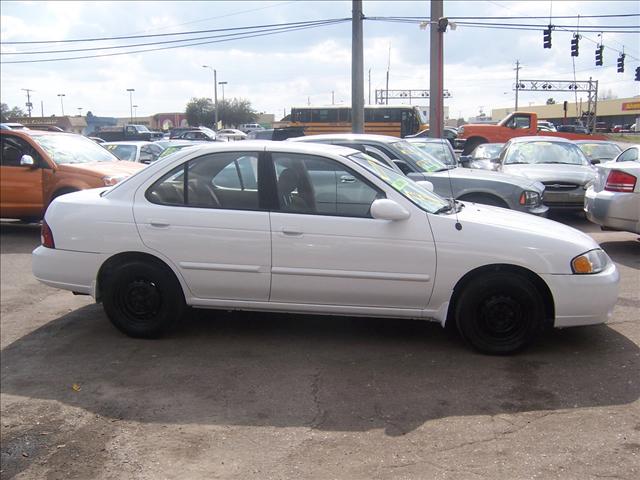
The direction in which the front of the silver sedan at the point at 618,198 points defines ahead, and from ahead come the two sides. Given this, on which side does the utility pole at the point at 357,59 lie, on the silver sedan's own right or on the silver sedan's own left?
on the silver sedan's own left

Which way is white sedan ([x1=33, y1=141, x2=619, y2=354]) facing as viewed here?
to the viewer's right

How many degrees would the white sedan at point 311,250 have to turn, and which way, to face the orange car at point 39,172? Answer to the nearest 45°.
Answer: approximately 135° to its left

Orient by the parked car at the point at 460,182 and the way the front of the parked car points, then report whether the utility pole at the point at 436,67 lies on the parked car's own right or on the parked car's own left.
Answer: on the parked car's own left

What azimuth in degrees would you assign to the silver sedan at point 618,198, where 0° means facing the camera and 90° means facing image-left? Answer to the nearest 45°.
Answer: approximately 225°

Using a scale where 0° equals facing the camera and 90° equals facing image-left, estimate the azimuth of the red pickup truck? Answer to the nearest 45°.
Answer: approximately 90°

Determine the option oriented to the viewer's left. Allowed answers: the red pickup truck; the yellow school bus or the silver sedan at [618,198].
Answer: the red pickup truck

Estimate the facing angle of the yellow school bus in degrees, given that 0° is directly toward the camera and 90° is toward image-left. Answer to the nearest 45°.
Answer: approximately 270°

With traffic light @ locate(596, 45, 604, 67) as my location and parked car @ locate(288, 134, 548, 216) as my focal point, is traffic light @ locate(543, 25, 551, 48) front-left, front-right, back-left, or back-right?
front-right

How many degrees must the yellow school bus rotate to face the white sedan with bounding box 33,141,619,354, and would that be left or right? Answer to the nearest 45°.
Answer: approximately 90° to its right

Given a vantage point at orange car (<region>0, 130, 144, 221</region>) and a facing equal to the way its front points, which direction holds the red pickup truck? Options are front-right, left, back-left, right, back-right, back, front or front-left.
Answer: left
